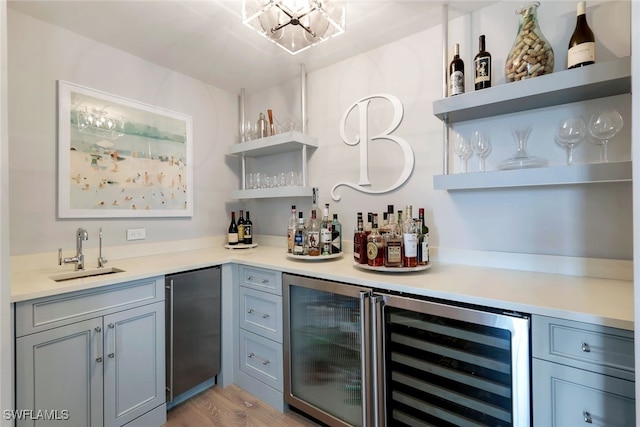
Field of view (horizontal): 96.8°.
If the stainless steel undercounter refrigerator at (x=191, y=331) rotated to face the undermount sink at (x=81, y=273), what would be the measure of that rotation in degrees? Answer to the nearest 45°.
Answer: approximately 135° to its right

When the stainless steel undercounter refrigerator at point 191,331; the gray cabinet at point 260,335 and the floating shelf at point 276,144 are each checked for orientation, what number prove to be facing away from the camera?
0

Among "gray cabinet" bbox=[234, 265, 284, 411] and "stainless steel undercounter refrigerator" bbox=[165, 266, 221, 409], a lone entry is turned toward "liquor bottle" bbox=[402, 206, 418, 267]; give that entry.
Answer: the stainless steel undercounter refrigerator

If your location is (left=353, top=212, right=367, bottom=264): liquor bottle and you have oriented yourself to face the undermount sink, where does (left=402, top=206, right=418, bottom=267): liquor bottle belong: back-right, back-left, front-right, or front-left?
back-left

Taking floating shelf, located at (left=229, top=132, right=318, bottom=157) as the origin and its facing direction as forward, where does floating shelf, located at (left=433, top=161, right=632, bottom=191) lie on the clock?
floating shelf, located at (left=433, top=161, right=632, bottom=191) is roughly at 9 o'clock from floating shelf, located at (left=229, top=132, right=318, bottom=157).

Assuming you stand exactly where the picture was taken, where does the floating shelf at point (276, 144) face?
facing the viewer and to the left of the viewer

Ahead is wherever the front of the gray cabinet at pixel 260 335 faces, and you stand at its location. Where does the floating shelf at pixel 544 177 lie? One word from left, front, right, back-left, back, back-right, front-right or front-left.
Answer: left

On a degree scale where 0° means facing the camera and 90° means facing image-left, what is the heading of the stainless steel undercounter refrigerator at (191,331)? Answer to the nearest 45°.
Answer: approximately 315°

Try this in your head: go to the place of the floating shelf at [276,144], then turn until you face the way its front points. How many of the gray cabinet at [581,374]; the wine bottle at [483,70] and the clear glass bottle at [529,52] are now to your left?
3

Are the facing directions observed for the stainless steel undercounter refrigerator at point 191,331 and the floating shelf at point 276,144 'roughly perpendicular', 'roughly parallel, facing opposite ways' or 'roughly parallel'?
roughly perpendicular

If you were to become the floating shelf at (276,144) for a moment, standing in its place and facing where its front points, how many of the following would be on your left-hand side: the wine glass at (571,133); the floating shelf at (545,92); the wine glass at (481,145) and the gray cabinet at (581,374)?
4

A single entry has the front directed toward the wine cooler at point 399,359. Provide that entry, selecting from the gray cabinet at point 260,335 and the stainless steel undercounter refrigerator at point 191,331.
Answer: the stainless steel undercounter refrigerator
